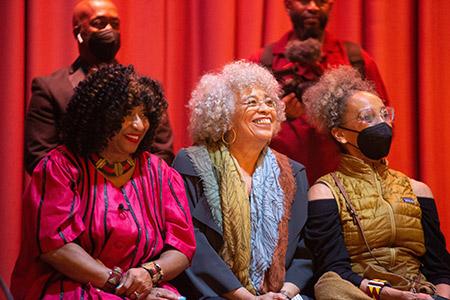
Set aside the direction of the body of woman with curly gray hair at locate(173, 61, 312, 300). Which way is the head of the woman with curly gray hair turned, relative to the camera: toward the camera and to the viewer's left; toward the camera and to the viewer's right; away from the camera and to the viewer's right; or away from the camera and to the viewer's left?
toward the camera and to the viewer's right

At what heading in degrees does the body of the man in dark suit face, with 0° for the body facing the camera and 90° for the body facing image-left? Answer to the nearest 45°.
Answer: approximately 315°

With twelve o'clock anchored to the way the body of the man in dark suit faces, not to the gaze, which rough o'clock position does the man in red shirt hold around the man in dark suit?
The man in red shirt is roughly at 10 o'clock from the man in dark suit.

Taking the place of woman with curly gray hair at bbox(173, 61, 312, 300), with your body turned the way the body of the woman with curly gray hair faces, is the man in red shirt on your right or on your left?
on your left

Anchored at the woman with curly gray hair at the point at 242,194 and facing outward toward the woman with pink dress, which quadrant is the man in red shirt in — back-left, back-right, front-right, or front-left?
back-right

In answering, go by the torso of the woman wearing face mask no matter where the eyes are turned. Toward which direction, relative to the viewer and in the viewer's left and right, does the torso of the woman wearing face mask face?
facing the viewer and to the right of the viewer

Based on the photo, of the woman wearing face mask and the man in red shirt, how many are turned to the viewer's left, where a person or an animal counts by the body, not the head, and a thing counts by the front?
0

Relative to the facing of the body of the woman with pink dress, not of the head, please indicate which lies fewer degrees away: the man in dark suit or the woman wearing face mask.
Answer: the woman wearing face mask

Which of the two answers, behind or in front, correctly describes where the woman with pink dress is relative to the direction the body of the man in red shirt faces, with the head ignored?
in front

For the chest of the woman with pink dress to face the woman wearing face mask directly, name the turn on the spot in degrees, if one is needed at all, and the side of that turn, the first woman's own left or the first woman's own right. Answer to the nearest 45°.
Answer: approximately 45° to the first woman's own left

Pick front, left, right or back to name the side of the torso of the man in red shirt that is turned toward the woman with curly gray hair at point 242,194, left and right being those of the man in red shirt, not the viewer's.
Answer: front
